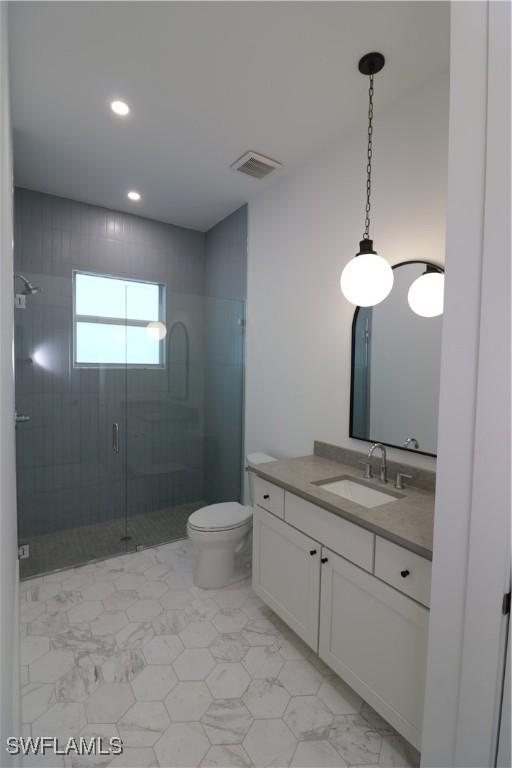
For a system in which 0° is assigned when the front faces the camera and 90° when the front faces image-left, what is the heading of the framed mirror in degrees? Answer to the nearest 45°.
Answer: approximately 45°

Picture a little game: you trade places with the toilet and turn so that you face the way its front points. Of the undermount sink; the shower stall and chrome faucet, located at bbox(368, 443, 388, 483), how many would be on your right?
1

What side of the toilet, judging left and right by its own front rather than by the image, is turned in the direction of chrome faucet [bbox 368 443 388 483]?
left

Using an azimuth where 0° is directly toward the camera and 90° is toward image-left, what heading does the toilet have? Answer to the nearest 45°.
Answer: approximately 45°

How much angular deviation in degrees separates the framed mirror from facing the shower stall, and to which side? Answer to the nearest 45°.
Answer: approximately 45° to its right

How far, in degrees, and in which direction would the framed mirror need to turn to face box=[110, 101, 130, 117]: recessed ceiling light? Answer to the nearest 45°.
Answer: approximately 45° to its right

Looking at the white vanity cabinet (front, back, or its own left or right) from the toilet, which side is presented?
right
